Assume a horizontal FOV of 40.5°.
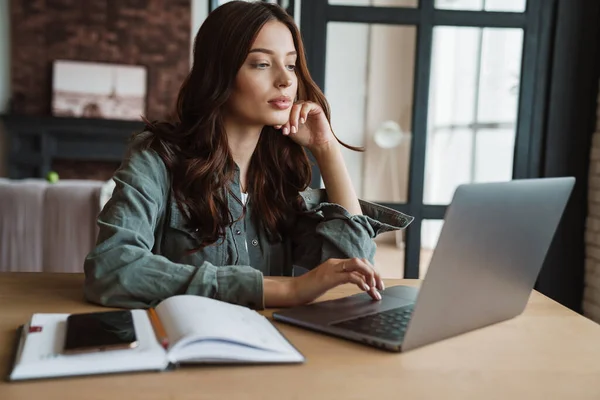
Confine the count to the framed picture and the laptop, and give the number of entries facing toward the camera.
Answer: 1

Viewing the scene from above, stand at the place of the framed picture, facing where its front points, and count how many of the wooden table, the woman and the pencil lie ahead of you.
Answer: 3

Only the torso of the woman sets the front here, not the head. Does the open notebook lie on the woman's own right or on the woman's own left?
on the woman's own right

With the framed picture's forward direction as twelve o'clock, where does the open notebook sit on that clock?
The open notebook is roughly at 12 o'clock from the framed picture.

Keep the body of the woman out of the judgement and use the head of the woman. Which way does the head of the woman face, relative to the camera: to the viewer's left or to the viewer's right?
to the viewer's right

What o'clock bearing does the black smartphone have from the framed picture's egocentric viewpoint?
The black smartphone is roughly at 12 o'clock from the framed picture.

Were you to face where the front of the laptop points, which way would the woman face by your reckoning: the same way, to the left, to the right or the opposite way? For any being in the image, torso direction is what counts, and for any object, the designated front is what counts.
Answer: the opposite way

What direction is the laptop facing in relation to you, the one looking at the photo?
facing away from the viewer and to the left of the viewer

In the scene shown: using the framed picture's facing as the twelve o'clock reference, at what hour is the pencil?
The pencil is roughly at 12 o'clock from the framed picture.

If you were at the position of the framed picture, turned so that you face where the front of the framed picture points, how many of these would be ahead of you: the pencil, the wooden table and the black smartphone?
3

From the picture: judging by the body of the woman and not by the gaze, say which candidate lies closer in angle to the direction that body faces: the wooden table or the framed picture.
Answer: the wooden table

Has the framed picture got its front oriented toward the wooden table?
yes
